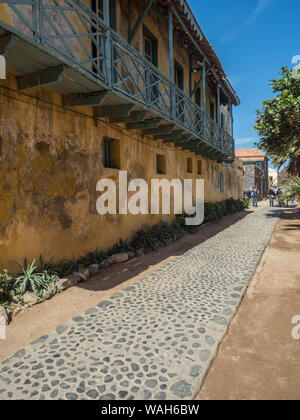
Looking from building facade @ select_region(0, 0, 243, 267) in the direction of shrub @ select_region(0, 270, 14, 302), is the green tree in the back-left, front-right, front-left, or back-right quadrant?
back-left

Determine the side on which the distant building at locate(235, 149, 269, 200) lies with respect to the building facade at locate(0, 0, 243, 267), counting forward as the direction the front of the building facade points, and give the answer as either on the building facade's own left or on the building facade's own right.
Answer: on the building facade's own left

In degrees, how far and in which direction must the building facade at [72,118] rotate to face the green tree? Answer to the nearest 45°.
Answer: approximately 90° to its left

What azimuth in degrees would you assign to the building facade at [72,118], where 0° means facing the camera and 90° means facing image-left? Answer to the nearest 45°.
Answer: approximately 315°
